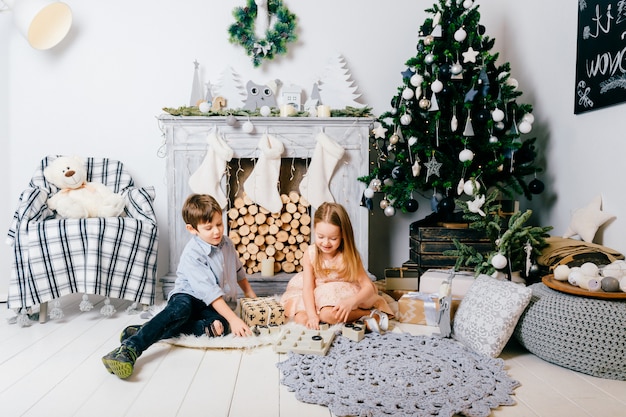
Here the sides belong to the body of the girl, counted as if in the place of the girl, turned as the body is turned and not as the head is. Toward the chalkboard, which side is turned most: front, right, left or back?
left

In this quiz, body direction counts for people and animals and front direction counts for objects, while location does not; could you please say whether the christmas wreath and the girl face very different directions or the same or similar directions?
same or similar directions

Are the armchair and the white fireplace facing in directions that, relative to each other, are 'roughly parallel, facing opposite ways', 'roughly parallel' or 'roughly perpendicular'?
roughly parallel

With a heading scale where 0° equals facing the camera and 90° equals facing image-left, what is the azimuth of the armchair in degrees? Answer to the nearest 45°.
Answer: approximately 0°

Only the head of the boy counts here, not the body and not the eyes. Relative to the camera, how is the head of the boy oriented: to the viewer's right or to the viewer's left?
to the viewer's right

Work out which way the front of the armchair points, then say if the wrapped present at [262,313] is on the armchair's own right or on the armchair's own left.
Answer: on the armchair's own left

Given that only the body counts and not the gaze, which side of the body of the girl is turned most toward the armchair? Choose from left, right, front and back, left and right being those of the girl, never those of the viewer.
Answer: right

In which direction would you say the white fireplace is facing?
toward the camera

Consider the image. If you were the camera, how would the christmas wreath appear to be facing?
facing the viewer

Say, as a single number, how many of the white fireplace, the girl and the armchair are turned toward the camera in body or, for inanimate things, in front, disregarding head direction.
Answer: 3

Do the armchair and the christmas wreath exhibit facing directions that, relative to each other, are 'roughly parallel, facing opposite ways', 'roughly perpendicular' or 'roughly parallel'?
roughly parallel

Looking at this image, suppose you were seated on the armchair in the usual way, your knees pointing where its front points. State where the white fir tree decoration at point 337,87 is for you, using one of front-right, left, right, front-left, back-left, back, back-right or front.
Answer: left

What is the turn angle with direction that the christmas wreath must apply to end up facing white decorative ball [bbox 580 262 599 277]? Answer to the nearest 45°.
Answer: approximately 45° to its left
